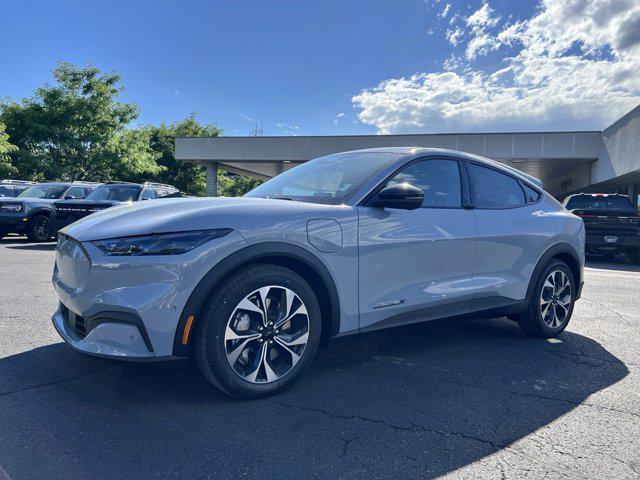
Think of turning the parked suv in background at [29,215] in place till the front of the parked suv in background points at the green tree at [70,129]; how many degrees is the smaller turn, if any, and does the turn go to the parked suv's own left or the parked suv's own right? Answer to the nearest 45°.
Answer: approximately 135° to the parked suv's own right

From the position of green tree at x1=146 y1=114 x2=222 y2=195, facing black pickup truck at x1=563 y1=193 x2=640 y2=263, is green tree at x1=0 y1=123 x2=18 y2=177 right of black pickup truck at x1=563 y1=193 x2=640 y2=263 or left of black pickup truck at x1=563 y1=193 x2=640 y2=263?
right

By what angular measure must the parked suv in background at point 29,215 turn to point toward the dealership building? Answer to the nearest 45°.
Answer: approximately 135° to its left

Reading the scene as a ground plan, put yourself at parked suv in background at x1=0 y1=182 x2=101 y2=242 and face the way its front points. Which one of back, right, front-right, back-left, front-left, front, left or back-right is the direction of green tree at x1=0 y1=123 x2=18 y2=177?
back-right

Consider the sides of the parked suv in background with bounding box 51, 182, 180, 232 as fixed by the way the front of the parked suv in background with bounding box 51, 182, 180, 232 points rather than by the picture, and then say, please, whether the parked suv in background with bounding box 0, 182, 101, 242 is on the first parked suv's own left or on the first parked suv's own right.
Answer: on the first parked suv's own right

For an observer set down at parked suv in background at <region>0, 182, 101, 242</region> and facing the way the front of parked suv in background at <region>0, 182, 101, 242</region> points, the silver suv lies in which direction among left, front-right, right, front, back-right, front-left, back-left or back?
front-left

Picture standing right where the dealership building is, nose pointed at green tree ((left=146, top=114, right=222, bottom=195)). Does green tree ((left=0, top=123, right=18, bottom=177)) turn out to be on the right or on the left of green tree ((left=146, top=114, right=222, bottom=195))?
left

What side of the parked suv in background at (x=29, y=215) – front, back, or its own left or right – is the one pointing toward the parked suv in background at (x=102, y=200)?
left

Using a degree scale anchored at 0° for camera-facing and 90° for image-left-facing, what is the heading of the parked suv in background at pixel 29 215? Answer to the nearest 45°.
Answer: approximately 45°

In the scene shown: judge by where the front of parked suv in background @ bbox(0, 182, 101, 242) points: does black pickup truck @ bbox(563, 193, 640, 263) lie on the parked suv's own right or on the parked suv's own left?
on the parked suv's own left

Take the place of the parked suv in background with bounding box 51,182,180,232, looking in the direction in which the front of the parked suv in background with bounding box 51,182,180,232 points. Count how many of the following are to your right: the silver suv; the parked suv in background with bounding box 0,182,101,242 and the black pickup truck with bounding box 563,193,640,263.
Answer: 1
